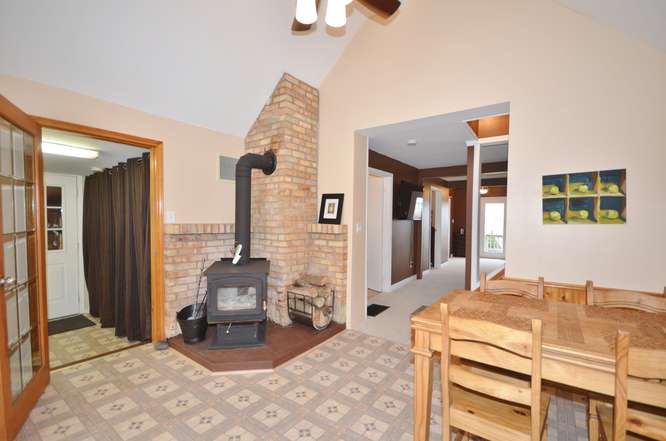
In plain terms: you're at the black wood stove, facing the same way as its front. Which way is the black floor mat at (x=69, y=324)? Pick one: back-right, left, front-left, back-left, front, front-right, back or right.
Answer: back-right

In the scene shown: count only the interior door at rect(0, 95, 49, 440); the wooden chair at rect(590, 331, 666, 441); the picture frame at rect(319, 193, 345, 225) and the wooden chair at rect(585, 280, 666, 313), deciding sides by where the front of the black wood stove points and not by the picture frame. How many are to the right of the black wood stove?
1

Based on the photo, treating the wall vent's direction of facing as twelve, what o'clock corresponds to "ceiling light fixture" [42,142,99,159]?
The ceiling light fixture is roughly at 5 o'clock from the wall vent.

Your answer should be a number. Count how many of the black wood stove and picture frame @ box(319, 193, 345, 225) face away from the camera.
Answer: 0

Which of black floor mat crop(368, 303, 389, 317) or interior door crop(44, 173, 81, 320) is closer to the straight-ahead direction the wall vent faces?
the black floor mat

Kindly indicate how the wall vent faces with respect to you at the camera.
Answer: facing the viewer and to the right of the viewer

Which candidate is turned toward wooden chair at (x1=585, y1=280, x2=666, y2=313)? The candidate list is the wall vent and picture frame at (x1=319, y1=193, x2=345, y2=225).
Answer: the wall vent

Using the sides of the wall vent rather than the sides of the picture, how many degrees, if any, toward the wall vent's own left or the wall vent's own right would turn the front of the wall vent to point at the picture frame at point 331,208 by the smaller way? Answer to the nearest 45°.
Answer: approximately 45° to the wall vent's own left

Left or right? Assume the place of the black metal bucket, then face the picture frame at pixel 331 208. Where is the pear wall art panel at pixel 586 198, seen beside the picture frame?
right

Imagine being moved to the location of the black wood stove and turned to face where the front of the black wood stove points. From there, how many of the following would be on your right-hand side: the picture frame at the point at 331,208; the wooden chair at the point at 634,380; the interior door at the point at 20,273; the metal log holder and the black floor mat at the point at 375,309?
1

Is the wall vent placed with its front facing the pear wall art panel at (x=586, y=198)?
yes

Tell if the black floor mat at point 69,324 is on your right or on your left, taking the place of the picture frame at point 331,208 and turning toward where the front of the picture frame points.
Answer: on your right

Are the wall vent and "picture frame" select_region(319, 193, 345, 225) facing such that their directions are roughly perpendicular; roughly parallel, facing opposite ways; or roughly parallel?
roughly perpendicular

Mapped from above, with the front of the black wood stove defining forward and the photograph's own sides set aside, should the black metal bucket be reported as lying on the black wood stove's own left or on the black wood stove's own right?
on the black wood stove's own right

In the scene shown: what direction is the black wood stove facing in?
toward the camera

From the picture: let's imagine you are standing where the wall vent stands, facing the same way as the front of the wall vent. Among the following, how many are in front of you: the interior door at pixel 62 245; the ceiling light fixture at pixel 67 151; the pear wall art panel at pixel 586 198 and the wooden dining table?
2

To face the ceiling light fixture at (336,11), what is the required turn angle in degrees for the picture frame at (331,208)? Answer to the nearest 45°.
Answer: approximately 45° to its left

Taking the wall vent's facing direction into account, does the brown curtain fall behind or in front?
behind
